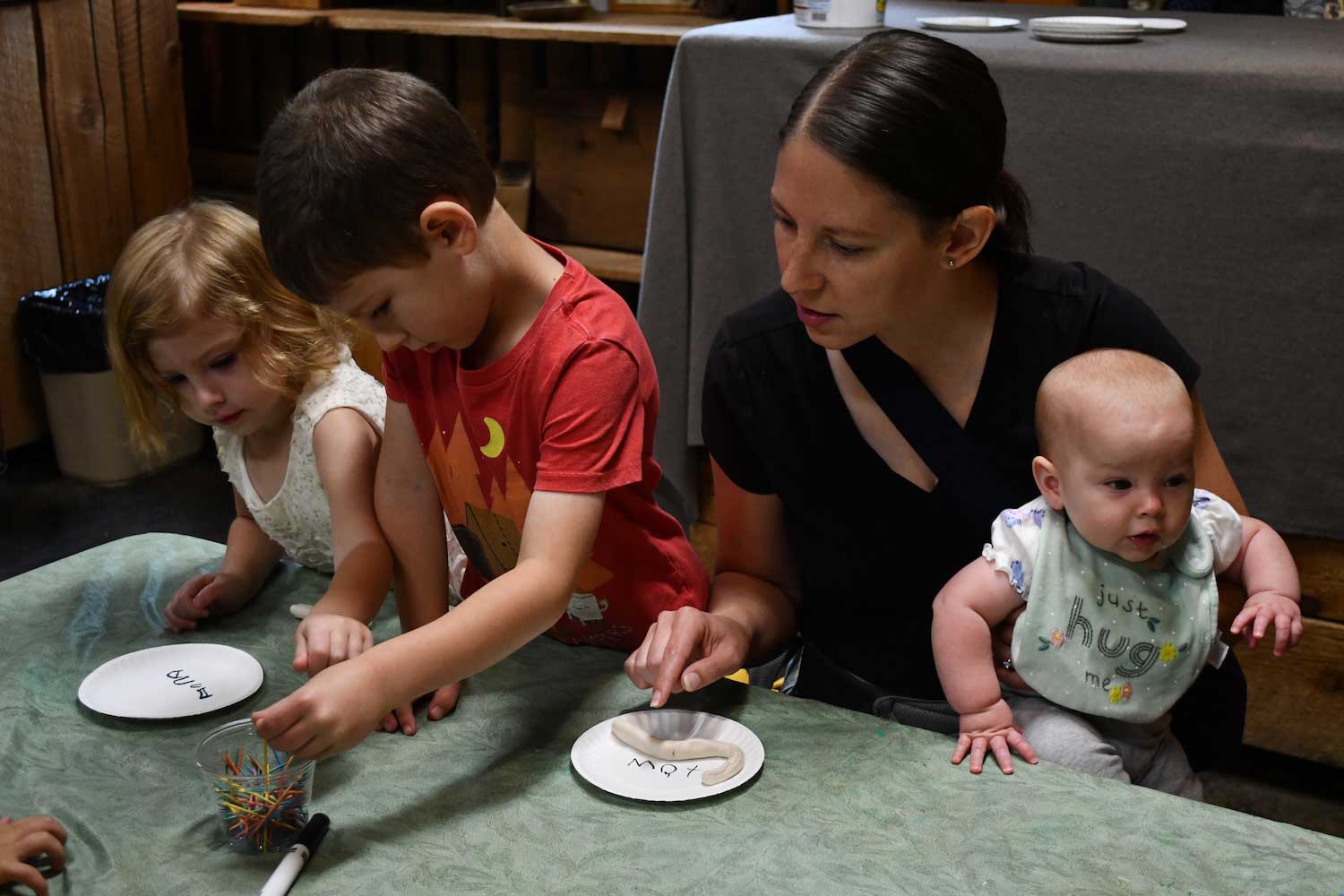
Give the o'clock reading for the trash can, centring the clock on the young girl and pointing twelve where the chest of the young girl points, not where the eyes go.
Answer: The trash can is roughly at 4 o'clock from the young girl.

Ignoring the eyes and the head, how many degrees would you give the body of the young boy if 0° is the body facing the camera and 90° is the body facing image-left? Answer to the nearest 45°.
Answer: approximately 45°

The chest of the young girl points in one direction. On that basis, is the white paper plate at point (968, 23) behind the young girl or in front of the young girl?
behind

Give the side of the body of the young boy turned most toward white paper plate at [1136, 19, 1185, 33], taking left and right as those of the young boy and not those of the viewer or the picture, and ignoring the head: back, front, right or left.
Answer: back

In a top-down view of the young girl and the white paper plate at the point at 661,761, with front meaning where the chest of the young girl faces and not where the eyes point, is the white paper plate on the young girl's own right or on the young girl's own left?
on the young girl's own left

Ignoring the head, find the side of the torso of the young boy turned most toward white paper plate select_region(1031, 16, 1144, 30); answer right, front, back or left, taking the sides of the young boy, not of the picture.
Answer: back

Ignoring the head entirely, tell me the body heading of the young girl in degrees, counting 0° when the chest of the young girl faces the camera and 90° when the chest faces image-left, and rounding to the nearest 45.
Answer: approximately 45°

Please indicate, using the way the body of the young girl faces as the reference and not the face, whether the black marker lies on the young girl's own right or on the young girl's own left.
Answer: on the young girl's own left
